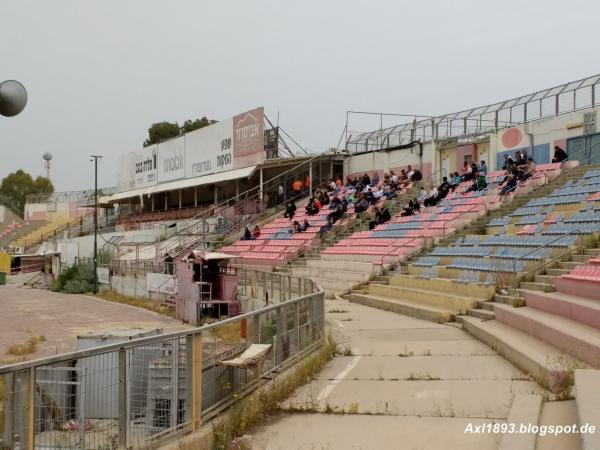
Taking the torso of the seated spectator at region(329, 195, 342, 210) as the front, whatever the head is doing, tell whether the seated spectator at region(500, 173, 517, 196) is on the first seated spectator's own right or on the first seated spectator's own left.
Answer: on the first seated spectator's own left

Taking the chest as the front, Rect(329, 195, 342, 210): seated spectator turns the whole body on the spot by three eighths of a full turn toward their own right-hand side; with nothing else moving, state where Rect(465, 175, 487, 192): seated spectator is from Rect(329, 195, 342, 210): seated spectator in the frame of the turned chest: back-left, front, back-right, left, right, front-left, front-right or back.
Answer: back-right

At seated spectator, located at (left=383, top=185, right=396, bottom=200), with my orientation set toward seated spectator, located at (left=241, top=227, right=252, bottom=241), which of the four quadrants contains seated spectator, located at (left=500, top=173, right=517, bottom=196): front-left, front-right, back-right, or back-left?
back-left

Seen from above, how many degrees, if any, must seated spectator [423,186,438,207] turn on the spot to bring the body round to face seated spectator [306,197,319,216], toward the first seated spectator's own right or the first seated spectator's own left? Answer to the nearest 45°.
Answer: approximately 90° to the first seated spectator's own right

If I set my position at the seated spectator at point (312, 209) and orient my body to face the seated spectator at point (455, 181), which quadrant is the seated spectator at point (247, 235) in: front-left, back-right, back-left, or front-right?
back-right

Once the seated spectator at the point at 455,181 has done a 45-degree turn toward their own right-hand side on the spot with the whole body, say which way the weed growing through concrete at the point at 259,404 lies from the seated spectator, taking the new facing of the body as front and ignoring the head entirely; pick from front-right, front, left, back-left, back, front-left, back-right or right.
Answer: left

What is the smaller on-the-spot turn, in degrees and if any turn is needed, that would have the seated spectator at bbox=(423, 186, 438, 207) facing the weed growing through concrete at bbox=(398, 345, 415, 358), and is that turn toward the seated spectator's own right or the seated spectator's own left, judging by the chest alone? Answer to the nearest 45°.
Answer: approximately 45° to the seated spectator's own left

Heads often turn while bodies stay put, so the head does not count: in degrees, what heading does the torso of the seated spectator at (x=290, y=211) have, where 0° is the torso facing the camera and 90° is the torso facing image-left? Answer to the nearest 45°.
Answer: approximately 45°

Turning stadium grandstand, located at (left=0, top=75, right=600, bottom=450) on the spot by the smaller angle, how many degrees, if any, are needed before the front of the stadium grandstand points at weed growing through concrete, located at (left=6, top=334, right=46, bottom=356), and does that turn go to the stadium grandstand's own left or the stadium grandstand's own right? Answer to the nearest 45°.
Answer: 0° — it already faces it

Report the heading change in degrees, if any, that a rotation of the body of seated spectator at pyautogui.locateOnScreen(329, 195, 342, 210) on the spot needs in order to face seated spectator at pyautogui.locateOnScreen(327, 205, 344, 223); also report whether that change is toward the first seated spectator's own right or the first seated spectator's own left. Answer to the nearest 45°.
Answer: approximately 45° to the first seated spectator's own left

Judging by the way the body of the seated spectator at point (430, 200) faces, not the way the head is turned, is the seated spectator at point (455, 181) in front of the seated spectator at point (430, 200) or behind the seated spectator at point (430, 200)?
behind

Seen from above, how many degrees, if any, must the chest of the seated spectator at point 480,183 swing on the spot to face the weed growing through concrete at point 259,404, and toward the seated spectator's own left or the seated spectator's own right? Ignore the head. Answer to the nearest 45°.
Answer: approximately 45° to the seated spectator's own left

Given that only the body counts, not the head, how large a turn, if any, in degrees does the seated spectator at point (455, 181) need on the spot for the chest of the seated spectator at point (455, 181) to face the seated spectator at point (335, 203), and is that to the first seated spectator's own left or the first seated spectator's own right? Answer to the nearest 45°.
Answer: approximately 45° to the first seated spectator's own right

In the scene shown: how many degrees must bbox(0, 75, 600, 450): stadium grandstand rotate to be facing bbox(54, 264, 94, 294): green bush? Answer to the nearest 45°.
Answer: approximately 90° to its right
